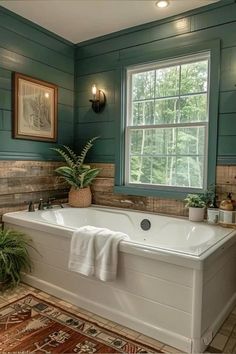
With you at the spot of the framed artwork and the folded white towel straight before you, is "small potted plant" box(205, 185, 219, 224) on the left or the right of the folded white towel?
left

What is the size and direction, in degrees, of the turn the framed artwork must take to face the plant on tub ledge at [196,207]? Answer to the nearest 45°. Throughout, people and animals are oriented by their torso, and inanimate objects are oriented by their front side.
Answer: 0° — it already faces it

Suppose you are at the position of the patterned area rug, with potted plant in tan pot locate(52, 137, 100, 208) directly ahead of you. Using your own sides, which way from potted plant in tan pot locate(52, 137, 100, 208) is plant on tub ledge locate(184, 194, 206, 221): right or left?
right

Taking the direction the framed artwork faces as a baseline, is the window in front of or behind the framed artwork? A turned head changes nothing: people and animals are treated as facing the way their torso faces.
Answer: in front

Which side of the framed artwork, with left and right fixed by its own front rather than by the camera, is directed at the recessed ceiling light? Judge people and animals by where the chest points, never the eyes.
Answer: front

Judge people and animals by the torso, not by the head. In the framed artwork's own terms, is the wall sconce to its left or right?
on its left

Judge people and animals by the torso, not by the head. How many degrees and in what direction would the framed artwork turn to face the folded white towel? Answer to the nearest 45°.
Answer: approximately 45° to its right

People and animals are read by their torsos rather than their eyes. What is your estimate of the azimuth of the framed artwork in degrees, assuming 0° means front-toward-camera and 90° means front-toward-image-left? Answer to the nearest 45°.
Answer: approximately 315°
